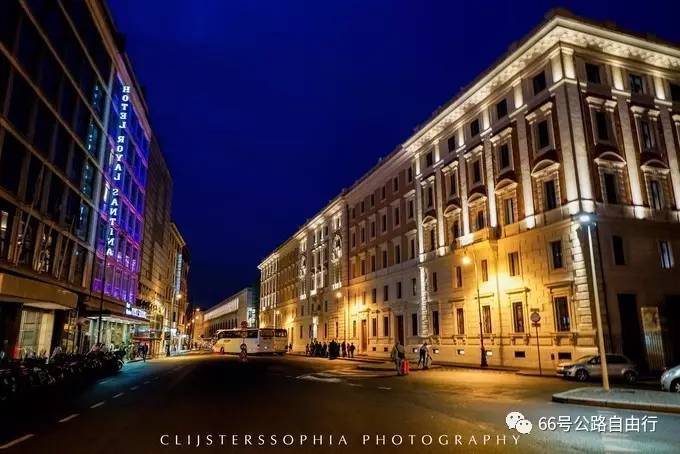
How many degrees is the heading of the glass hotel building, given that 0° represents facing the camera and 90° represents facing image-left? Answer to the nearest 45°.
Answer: approximately 315°

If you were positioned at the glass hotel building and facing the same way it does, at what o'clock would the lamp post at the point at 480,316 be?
The lamp post is roughly at 11 o'clock from the glass hotel building.

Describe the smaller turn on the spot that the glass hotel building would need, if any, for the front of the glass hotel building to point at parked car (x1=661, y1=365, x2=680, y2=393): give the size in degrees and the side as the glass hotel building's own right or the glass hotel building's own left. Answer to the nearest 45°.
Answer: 0° — it already faces it

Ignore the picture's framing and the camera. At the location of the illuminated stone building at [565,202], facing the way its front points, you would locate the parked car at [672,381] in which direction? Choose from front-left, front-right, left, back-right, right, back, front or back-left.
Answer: front-left

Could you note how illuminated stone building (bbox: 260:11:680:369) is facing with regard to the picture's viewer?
facing the viewer and to the left of the viewer

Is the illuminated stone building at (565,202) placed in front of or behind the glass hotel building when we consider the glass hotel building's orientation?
in front

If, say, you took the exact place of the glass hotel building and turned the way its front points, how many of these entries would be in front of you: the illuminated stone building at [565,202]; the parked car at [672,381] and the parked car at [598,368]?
3

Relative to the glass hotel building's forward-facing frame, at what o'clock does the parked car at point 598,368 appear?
The parked car is roughly at 12 o'clock from the glass hotel building.

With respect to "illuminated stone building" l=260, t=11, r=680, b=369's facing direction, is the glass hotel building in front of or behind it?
in front

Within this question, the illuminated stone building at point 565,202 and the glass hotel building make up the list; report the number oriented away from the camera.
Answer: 0
